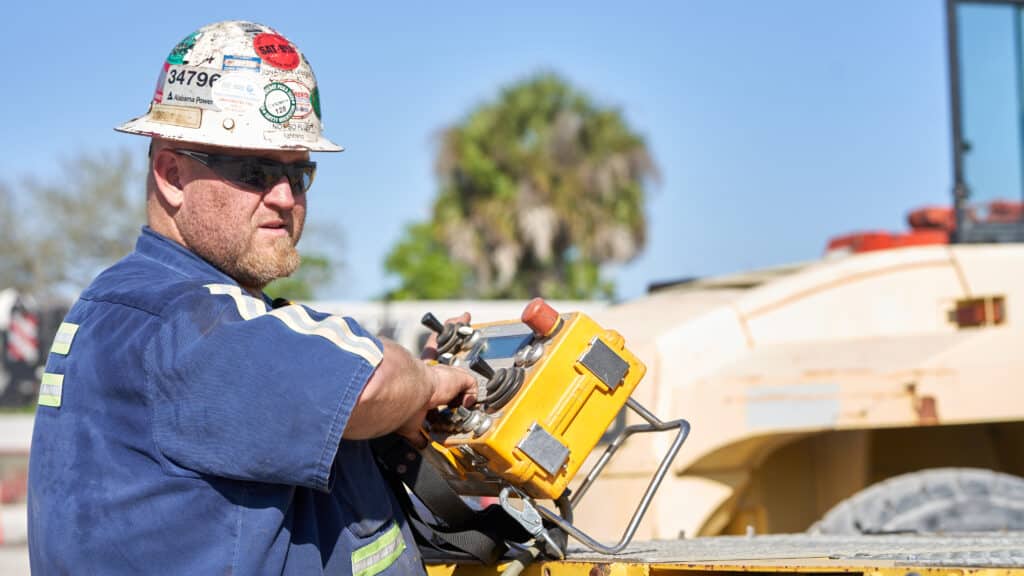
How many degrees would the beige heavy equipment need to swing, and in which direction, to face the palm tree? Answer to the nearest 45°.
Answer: approximately 90° to its right

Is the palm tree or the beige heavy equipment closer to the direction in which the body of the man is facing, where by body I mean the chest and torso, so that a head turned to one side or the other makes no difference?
the beige heavy equipment

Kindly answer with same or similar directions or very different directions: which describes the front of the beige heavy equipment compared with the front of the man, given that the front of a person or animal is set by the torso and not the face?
very different directions

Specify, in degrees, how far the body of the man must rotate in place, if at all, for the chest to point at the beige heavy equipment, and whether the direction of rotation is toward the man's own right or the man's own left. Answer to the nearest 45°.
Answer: approximately 45° to the man's own left

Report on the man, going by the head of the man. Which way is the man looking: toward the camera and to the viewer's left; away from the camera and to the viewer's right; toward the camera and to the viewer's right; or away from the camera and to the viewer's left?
toward the camera and to the viewer's right

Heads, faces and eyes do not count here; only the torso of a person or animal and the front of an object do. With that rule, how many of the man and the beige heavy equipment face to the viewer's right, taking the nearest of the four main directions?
1

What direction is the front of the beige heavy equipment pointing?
to the viewer's left

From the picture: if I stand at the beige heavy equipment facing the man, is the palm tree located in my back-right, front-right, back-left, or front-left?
back-right

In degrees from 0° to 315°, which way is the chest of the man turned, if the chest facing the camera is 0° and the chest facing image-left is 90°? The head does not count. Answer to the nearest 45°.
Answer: approximately 270°
